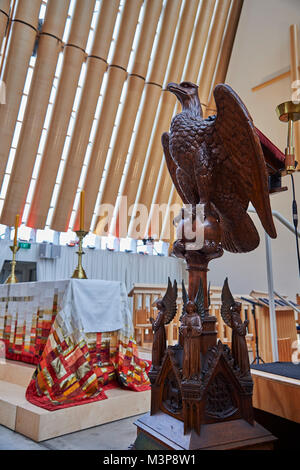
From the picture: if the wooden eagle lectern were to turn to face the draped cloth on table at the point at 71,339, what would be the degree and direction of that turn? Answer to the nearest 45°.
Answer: approximately 90° to its right

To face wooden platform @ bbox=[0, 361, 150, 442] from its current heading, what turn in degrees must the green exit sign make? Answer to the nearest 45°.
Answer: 0° — it already faces it

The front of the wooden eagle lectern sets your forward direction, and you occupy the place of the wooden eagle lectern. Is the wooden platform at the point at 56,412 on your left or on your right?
on your right

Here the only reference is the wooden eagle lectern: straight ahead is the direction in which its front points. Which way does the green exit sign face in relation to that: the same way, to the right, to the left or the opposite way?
to the left
